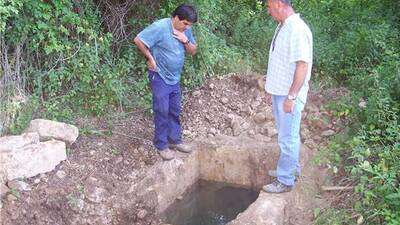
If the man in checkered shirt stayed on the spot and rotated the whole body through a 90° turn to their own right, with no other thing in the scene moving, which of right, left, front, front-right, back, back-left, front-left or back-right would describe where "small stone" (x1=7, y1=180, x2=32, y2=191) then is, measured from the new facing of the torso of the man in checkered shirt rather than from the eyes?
left

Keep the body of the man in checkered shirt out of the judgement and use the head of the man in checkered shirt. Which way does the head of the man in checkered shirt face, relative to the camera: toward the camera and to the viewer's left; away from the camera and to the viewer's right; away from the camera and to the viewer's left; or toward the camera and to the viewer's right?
toward the camera and to the viewer's left

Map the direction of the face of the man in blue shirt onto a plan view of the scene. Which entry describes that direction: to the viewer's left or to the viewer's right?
to the viewer's right

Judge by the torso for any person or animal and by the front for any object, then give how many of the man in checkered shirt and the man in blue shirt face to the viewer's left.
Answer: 1

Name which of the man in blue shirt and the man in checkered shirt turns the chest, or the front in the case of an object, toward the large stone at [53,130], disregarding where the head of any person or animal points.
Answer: the man in checkered shirt

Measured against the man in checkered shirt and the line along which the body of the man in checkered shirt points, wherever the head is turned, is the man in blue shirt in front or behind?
in front

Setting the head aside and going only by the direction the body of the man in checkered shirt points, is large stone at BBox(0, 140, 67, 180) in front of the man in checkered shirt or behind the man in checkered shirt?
in front

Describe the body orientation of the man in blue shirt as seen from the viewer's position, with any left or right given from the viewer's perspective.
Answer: facing the viewer and to the right of the viewer

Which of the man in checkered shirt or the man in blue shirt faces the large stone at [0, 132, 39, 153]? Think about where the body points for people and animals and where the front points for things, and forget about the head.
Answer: the man in checkered shirt

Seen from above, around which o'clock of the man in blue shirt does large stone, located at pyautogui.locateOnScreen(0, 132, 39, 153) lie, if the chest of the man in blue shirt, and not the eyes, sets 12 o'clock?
The large stone is roughly at 4 o'clock from the man in blue shirt.

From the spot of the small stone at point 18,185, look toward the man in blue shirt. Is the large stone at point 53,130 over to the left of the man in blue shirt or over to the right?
left

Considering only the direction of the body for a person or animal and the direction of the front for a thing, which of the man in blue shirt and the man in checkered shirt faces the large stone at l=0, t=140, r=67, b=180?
the man in checkered shirt

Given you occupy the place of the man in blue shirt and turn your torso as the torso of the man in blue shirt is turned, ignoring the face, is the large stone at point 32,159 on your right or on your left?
on your right

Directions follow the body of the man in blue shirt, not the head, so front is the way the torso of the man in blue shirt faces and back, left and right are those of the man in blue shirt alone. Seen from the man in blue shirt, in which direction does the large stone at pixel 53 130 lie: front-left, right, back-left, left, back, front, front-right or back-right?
back-right

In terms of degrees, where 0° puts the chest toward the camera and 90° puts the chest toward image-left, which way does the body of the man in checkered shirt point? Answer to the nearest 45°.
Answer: approximately 90°
